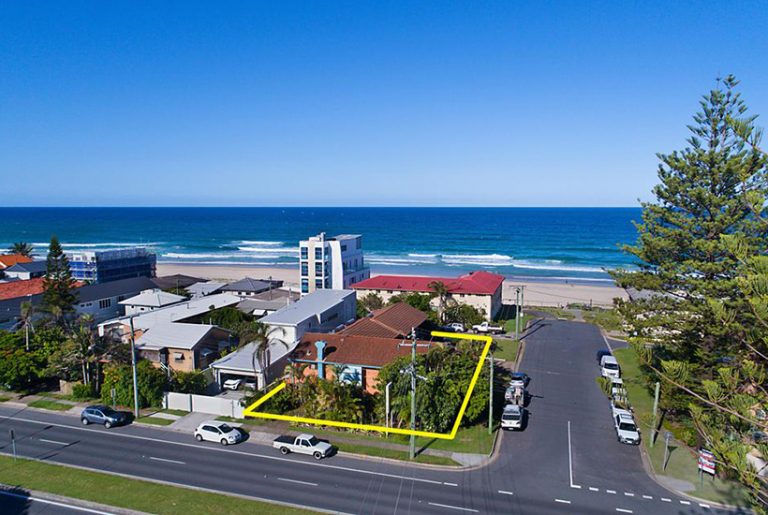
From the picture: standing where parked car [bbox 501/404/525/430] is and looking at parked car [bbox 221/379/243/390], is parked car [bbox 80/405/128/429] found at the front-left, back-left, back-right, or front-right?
front-left

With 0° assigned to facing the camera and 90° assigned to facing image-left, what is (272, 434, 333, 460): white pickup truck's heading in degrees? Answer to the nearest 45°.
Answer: approximately 315°

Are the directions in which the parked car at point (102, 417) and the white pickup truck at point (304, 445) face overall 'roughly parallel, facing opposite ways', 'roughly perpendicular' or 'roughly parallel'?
roughly parallel

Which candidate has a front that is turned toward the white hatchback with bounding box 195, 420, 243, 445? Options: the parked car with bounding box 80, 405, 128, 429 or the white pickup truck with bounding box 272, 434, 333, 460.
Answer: the parked car

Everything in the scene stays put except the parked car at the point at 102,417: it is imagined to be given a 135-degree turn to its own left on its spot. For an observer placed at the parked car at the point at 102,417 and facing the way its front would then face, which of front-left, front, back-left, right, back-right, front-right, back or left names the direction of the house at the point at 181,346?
front-right

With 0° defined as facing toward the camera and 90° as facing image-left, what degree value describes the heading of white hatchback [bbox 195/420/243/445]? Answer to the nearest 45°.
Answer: approximately 315°

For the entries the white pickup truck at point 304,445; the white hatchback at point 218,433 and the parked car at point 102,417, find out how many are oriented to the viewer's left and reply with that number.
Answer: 0

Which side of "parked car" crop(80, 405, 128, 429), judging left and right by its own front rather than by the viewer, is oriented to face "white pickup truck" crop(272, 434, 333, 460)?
front

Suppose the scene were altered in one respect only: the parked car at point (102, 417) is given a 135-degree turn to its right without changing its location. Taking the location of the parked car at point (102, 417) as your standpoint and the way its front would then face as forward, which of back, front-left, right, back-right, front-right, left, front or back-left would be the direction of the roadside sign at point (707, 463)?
back-left

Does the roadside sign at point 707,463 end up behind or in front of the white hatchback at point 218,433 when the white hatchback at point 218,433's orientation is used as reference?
in front

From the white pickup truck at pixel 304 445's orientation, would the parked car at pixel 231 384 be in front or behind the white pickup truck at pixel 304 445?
behind

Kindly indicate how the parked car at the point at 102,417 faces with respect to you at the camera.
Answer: facing the viewer and to the right of the viewer

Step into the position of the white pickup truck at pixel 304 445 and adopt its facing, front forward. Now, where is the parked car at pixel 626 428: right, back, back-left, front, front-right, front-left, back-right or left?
front-left

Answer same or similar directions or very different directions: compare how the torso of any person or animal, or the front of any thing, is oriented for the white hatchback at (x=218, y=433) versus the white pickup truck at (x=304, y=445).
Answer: same or similar directions
